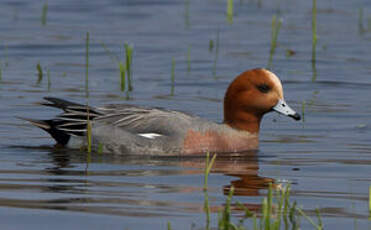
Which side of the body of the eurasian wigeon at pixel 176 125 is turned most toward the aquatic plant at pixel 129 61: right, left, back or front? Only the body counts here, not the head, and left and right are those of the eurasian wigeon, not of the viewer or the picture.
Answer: left

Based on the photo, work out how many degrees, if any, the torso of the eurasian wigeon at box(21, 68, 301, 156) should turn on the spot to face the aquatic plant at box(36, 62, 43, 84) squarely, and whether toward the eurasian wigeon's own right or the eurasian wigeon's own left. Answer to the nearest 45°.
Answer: approximately 135° to the eurasian wigeon's own left

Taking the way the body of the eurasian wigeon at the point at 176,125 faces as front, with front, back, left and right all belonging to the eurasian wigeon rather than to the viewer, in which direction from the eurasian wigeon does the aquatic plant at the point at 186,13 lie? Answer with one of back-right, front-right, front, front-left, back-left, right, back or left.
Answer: left

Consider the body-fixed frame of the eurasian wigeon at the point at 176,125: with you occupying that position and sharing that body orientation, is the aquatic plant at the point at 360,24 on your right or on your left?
on your left

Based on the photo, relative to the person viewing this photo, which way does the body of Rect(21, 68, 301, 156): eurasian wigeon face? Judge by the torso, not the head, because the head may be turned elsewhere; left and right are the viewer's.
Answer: facing to the right of the viewer

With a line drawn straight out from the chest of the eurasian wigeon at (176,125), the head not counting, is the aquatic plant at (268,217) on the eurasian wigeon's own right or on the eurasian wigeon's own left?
on the eurasian wigeon's own right

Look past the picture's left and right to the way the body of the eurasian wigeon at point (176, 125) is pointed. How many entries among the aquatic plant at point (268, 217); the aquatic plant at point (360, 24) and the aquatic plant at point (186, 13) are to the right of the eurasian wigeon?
1
